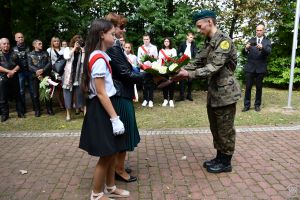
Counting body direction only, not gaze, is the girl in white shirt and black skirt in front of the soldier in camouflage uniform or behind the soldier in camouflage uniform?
in front

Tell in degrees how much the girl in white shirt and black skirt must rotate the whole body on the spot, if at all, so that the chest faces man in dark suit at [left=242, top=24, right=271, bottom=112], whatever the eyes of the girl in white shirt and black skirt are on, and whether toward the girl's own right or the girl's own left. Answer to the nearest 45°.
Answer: approximately 45° to the girl's own left

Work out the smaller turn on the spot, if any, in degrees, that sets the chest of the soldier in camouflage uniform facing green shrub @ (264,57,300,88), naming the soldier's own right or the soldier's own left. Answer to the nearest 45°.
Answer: approximately 90° to the soldier's own right

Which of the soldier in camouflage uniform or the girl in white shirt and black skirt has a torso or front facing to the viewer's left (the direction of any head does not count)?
the soldier in camouflage uniform

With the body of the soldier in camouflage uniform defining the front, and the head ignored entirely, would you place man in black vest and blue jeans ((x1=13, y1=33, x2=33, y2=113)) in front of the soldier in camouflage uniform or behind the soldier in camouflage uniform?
in front

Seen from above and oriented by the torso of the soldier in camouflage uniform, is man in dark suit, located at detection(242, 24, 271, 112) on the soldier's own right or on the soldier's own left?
on the soldier's own right

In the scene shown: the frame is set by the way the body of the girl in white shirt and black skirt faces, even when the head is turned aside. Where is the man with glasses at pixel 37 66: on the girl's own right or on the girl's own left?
on the girl's own left

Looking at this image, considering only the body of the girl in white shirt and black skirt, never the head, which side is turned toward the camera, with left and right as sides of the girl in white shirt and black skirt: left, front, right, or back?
right

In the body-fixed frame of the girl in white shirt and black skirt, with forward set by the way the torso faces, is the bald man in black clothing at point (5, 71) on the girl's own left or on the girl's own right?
on the girl's own left

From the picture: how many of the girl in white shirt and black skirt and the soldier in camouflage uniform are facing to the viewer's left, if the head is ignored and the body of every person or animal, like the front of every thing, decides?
1

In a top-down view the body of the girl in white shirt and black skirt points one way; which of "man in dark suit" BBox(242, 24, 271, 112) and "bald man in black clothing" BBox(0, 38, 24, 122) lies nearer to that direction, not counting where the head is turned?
the man in dark suit

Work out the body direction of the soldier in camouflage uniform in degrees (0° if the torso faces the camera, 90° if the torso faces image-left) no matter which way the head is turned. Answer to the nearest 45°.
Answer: approximately 90°

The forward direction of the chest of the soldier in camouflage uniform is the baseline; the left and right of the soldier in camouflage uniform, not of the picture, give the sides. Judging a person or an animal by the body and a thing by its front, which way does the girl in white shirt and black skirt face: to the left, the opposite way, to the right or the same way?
the opposite way

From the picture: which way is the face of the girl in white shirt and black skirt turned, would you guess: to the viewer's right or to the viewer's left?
to the viewer's right

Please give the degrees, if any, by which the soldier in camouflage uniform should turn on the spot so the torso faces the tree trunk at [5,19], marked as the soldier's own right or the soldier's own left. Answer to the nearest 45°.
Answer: approximately 45° to the soldier's own right
